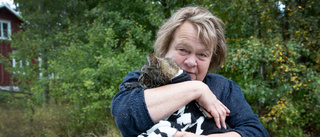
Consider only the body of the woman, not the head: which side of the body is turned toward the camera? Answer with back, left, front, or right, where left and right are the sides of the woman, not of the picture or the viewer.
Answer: front
